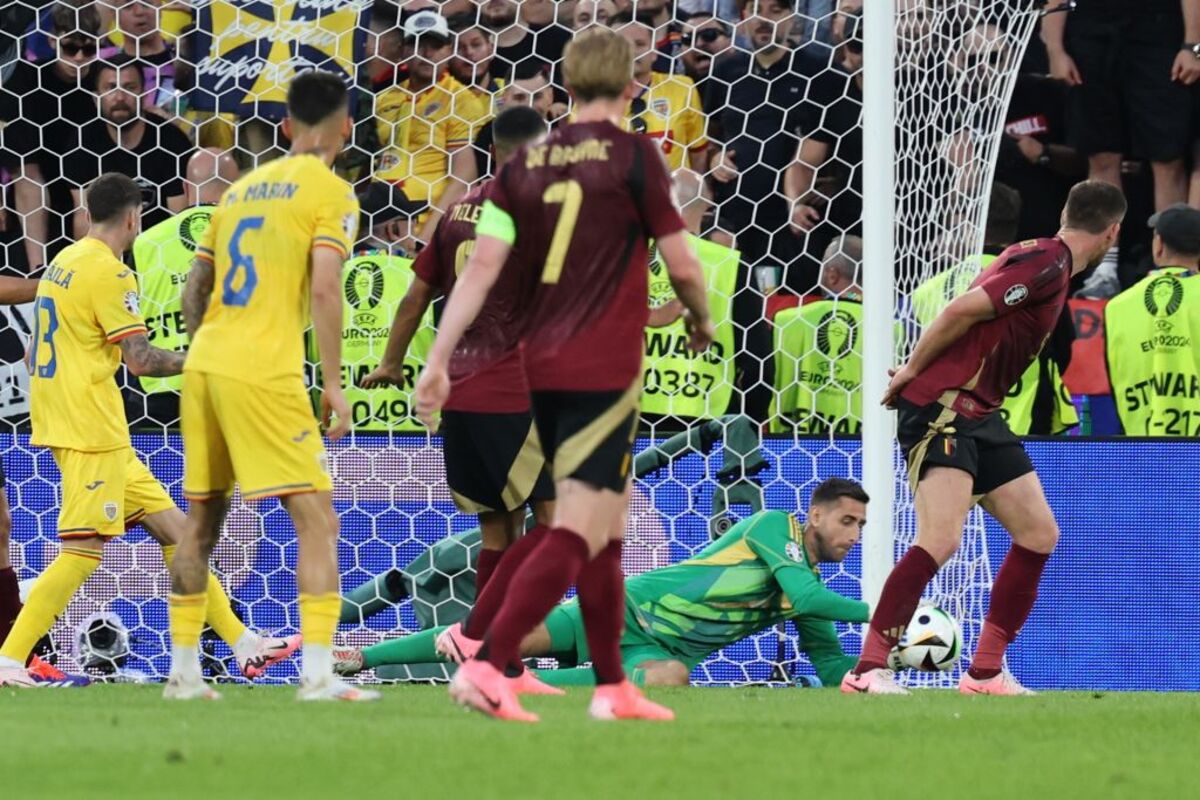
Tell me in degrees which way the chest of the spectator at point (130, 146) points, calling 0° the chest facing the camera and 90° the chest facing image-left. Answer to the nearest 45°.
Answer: approximately 0°

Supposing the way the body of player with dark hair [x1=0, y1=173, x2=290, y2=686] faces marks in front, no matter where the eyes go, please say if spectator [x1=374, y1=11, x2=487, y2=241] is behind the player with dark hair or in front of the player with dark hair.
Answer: in front

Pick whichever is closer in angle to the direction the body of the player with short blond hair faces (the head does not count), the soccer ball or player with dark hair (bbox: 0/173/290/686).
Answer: the soccer ball

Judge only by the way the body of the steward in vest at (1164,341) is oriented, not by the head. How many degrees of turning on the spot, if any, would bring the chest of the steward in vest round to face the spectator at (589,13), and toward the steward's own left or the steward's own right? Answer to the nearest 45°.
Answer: approximately 90° to the steward's own left

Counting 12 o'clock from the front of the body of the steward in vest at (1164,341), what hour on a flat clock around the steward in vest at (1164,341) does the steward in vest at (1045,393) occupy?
the steward in vest at (1045,393) is roughly at 8 o'clock from the steward in vest at (1164,341).

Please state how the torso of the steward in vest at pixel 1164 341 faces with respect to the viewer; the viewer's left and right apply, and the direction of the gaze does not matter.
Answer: facing away from the viewer

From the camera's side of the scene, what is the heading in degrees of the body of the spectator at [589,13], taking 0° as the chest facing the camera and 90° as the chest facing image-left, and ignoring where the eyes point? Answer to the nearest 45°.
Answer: approximately 0°

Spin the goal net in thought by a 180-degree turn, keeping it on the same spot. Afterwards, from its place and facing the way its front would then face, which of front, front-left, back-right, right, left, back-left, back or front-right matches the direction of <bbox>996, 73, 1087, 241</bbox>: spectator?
front-right

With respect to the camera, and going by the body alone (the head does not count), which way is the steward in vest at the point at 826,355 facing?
away from the camera

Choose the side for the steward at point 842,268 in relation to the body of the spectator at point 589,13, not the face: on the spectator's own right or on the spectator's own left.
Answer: on the spectator's own left

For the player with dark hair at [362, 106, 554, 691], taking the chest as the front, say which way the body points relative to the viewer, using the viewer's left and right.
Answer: facing away from the viewer and to the right of the viewer

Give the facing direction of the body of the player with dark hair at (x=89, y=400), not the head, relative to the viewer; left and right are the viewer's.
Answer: facing away from the viewer and to the right of the viewer

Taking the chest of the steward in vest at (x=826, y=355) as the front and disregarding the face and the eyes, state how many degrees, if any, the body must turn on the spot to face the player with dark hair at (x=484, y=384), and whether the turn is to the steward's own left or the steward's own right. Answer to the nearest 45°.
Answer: approximately 135° to the steward's own left

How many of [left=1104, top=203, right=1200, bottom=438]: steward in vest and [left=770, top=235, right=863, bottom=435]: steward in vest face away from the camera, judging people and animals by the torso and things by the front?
2

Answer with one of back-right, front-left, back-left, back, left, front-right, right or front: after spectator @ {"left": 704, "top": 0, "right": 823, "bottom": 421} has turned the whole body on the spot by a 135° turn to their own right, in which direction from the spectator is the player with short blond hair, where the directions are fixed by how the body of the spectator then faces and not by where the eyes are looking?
back-left
